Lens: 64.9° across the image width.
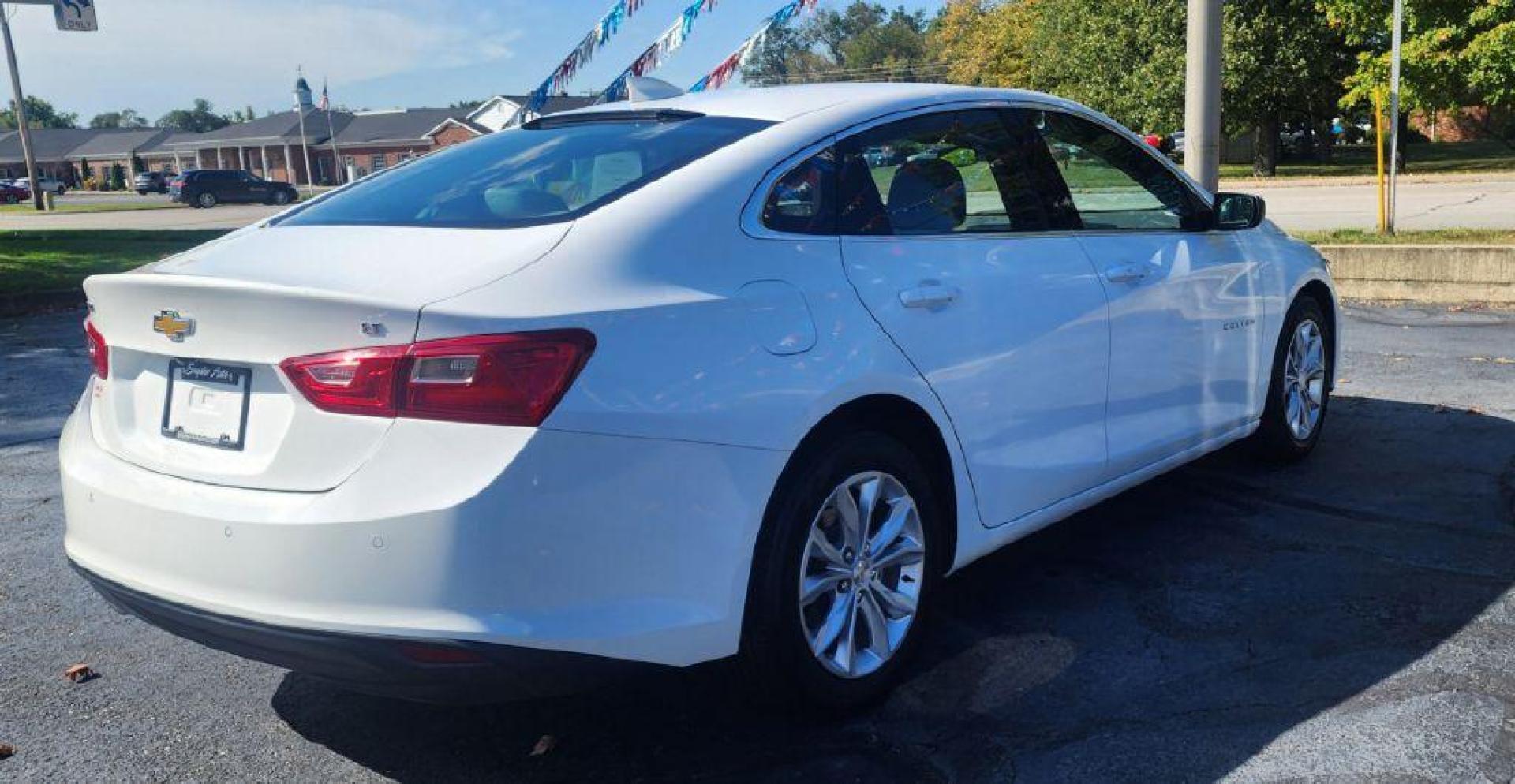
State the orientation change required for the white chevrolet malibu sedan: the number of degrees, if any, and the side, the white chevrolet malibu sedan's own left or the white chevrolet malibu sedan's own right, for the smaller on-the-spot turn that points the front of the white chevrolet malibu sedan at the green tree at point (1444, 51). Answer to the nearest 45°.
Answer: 0° — it already faces it

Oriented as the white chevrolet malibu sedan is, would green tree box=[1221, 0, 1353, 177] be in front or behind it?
in front

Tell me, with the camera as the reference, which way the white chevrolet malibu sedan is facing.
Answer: facing away from the viewer and to the right of the viewer

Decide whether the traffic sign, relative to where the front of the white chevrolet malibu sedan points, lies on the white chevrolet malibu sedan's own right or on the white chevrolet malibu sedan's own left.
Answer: on the white chevrolet malibu sedan's own left

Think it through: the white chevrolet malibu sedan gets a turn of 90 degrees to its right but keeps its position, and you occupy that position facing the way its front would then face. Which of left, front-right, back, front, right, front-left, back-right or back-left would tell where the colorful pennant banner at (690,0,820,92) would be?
back-left

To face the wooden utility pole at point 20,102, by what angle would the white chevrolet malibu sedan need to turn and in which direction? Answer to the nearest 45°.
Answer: approximately 90° to its left

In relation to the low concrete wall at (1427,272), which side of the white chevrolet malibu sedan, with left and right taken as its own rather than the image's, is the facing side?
front

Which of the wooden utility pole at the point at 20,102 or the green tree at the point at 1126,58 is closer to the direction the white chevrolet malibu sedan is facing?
the green tree
